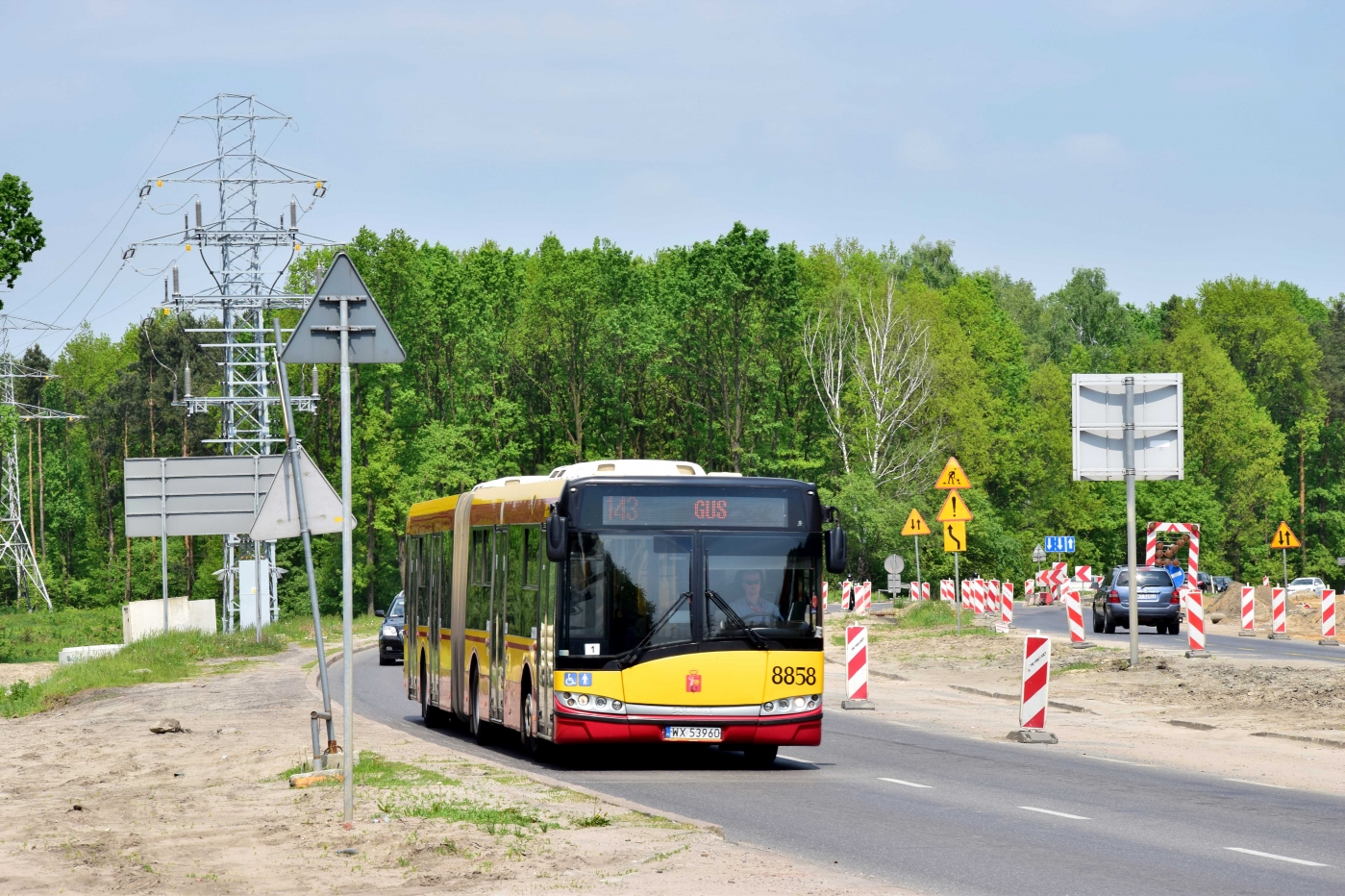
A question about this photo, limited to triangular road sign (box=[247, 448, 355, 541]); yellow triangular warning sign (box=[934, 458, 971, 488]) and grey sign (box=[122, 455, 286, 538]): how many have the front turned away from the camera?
2

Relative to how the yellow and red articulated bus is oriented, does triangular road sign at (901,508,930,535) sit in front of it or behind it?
behind

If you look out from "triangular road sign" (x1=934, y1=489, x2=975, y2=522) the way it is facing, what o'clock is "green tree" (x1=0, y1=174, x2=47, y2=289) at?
The green tree is roughly at 3 o'clock from the triangular road sign.

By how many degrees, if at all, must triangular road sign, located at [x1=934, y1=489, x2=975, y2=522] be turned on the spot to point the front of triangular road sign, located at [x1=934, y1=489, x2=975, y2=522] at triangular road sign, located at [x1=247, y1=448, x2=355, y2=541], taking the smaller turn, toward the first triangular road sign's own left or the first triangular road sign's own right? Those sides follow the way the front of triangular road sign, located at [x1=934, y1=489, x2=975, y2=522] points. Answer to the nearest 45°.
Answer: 0° — it already faces it

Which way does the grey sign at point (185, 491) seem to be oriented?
away from the camera

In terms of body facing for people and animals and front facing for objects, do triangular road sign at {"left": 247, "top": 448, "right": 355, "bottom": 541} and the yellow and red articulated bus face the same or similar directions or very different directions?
very different directions

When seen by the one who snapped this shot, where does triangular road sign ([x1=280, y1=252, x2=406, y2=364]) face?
facing away from the viewer
